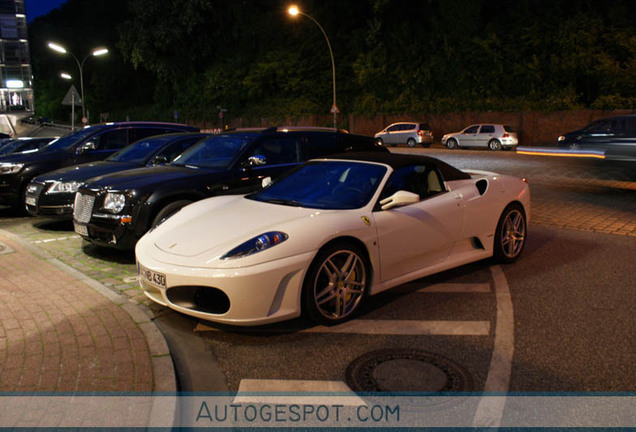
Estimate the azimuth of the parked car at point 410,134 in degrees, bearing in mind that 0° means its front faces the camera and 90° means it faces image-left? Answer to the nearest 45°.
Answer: approximately 135°

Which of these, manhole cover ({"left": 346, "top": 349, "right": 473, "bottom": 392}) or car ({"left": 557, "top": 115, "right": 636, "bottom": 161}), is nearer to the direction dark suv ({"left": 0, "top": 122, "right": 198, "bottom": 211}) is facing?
the manhole cover

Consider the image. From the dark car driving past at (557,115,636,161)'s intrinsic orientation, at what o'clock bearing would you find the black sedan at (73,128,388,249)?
The black sedan is roughly at 10 o'clock from the dark car driving past.

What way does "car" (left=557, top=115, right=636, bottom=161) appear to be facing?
to the viewer's left

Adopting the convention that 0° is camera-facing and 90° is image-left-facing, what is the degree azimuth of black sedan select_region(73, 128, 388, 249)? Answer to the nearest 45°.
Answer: approximately 45°

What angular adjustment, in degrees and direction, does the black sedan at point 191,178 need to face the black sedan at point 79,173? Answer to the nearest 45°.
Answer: approximately 90° to its right

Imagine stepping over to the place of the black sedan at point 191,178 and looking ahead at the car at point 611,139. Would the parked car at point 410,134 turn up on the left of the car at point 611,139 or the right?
left
